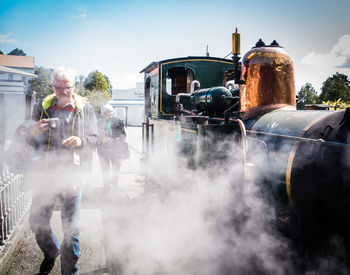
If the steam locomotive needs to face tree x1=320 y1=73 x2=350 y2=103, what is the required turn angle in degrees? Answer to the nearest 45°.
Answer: approximately 135° to its left

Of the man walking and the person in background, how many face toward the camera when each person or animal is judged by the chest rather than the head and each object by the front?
2

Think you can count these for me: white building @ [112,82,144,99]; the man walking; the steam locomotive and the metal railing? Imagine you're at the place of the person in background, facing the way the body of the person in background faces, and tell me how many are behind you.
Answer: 1

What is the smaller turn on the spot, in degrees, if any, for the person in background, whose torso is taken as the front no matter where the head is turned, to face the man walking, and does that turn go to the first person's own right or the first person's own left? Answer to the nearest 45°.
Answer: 0° — they already face them

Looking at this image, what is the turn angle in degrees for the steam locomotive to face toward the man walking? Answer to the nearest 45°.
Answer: approximately 135° to its right

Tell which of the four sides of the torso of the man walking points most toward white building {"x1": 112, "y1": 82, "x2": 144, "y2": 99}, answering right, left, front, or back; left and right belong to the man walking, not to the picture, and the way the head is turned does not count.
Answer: back

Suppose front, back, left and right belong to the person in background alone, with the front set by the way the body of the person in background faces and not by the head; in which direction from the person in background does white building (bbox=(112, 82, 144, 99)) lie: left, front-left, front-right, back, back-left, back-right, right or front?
back

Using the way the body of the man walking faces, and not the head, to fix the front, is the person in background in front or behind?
behind

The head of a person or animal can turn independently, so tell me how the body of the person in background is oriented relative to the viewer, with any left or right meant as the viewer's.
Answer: facing the viewer

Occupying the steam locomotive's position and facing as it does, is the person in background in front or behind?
behind

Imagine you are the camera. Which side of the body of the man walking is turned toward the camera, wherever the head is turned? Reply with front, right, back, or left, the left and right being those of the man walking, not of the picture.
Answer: front

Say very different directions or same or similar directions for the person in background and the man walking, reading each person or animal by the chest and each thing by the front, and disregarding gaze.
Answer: same or similar directions

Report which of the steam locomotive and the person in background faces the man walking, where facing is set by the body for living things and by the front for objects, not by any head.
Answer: the person in background
